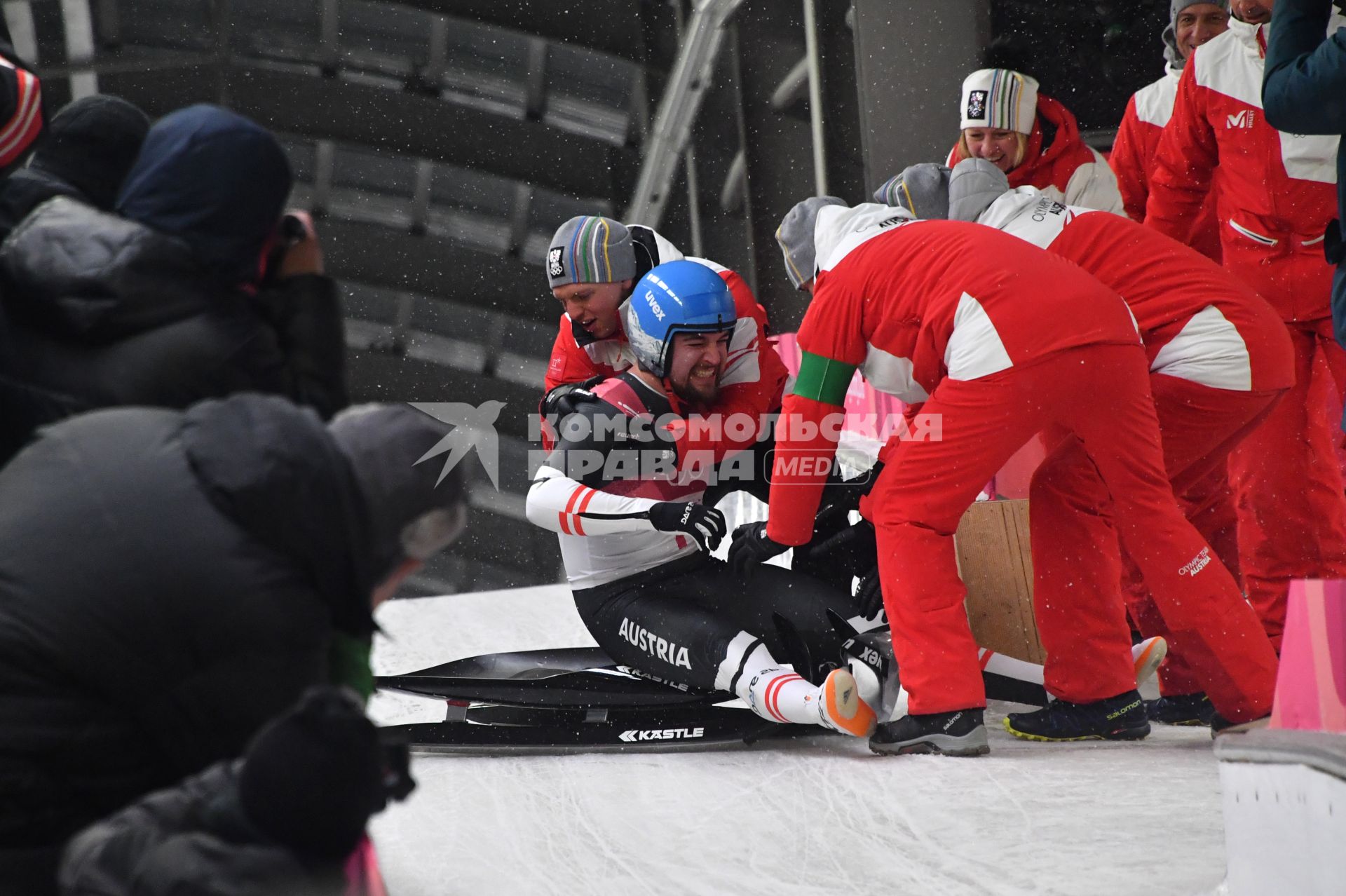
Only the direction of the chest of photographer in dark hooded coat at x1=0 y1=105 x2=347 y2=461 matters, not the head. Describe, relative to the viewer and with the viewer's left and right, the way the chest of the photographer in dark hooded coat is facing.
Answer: facing away from the viewer and to the right of the viewer

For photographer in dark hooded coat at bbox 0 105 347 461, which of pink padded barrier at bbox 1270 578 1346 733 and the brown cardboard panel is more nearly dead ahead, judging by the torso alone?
the brown cardboard panel

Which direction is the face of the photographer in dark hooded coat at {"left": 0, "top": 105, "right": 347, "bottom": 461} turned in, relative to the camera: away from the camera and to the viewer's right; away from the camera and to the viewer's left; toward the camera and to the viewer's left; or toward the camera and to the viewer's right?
away from the camera and to the viewer's right

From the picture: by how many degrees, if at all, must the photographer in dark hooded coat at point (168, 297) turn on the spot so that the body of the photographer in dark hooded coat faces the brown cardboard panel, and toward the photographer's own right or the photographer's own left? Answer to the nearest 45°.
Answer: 0° — they already face it

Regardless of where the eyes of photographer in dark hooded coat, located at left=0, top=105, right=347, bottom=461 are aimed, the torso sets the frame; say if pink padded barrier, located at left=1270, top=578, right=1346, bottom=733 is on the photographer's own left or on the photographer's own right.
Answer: on the photographer's own right
